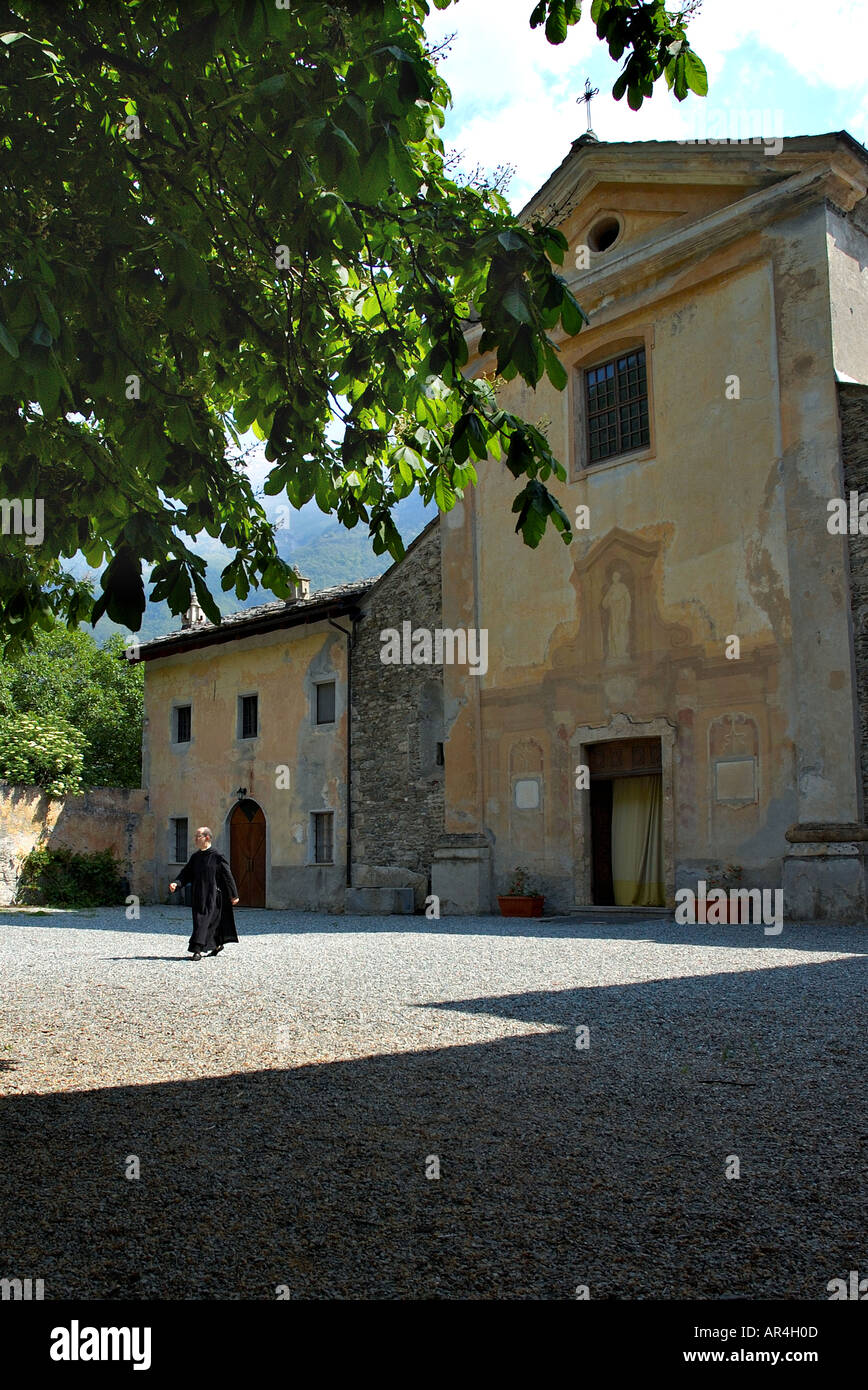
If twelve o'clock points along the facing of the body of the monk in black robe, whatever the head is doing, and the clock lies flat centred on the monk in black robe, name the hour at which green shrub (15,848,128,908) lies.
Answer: The green shrub is roughly at 4 o'clock from the monk in black robe.

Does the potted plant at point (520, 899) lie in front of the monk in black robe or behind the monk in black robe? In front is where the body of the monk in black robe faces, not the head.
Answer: behind

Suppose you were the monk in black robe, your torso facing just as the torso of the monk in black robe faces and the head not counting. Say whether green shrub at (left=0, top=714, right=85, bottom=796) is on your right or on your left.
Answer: on your right

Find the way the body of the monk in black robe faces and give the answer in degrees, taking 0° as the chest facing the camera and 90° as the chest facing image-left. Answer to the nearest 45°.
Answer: approximately 45°

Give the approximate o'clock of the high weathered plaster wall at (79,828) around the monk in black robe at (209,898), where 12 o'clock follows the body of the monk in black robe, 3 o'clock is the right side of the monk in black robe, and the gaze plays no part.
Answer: The high weathered plaster wall is roughly at 4 o'clock from the monk in black robe.

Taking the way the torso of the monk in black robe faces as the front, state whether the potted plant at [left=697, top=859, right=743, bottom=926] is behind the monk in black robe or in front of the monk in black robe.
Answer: behind
